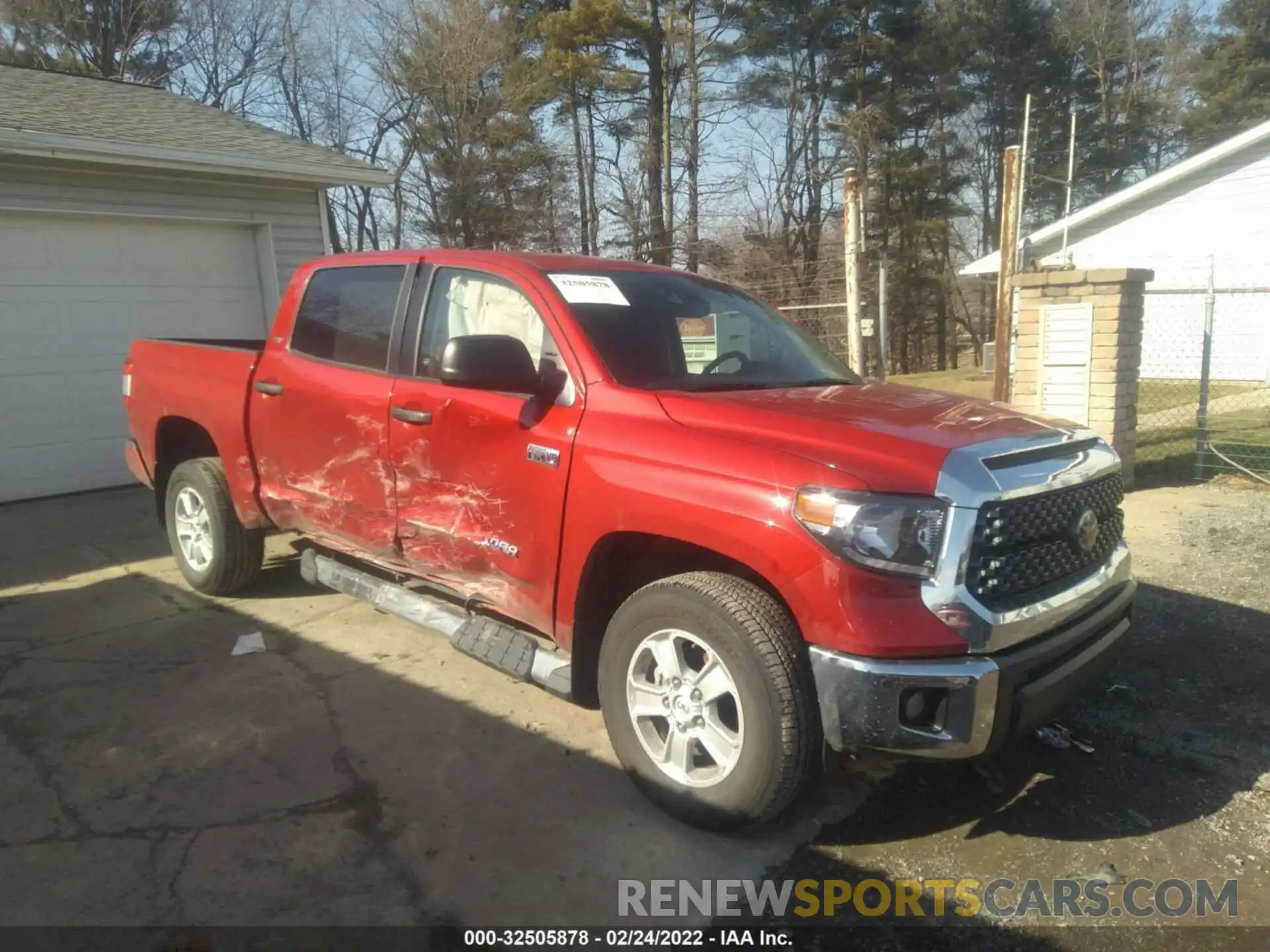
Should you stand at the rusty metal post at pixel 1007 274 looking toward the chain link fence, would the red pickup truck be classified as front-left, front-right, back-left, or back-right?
back-right

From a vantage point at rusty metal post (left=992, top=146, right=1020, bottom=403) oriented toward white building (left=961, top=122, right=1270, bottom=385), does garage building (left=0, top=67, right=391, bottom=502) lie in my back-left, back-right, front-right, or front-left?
back-left

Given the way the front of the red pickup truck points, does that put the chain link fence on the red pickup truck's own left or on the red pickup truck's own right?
on the red pickup truck's own left

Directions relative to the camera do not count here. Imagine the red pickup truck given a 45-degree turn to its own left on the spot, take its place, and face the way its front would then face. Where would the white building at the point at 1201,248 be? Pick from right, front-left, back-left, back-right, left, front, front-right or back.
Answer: front-left

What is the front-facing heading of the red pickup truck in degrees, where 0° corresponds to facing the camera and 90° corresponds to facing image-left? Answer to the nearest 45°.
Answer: approximately 315°

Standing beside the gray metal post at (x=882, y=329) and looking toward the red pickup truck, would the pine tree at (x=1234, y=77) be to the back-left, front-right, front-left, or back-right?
back-left

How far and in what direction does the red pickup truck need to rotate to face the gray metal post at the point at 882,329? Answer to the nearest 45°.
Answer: approximately 135° to its left

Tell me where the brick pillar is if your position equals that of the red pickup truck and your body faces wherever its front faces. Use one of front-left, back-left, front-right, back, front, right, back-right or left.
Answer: left

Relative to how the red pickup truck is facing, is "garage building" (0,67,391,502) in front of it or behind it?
behind

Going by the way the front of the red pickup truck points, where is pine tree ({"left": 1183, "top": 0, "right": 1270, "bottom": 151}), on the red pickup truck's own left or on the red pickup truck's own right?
on the red pickup truck's own left

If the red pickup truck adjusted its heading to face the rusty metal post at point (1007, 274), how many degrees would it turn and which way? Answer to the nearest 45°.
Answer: approximately 90° to its left

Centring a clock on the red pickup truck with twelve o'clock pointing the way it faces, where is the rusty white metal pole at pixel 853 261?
The rusty white metal pole is roughly at 8 o'clock from the red pickup truck.
